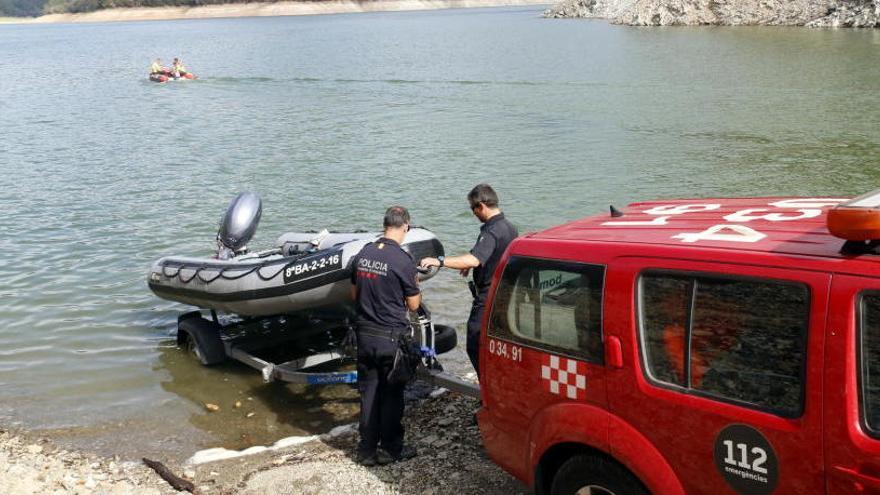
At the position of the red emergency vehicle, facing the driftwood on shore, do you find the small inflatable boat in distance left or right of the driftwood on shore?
right

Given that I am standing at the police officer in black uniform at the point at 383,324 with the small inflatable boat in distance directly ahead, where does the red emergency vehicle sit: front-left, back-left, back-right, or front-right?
back-right

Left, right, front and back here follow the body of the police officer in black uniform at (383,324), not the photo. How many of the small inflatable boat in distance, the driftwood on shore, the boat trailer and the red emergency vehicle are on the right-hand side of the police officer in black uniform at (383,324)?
1

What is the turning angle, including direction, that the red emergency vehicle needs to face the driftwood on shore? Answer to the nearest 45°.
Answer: approximately 135° to its right

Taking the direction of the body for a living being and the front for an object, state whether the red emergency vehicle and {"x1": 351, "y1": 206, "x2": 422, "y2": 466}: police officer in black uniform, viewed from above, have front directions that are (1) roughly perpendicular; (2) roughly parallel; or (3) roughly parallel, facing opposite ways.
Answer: roughly perpendicular

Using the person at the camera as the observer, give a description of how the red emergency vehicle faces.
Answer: facing the viewer and to the right of the viewer

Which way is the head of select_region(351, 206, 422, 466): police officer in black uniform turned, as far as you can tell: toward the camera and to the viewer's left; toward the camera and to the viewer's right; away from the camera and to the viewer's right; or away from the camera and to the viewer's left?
away from the camera and to the viewer's right

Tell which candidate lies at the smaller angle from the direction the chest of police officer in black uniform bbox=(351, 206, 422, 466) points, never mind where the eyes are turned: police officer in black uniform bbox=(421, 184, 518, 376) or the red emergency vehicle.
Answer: the police officer in black uniform

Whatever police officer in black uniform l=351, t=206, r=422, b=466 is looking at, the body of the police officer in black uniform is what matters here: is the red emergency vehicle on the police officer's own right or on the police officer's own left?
on the police officer's own right

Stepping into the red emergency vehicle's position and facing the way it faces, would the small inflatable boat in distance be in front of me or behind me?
behind

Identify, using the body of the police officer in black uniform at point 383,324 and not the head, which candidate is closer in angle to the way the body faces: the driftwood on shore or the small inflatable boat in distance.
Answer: the small inflatable boat in distance

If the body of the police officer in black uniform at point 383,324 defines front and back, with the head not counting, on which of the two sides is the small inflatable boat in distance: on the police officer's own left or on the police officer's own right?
on the police officer's own left

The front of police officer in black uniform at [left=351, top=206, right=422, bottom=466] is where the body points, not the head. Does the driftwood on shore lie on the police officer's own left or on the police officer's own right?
on the police officer's own left

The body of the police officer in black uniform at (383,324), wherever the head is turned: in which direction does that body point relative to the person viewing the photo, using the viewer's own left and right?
facing away from the viewer and to the right of the viewer

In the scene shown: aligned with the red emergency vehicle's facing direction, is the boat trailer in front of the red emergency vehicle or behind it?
behind

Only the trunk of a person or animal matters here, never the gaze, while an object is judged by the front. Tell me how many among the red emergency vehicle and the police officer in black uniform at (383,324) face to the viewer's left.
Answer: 0

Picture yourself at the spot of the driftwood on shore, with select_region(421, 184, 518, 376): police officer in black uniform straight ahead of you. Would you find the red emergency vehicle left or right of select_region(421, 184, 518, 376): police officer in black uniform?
right
